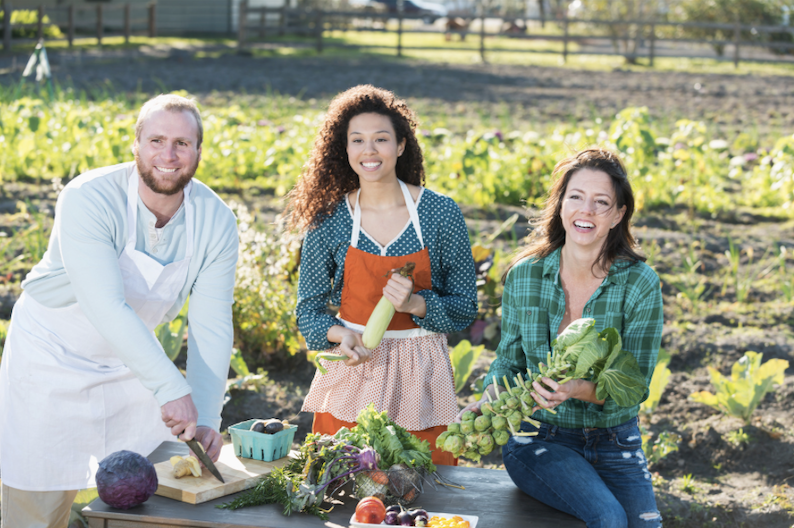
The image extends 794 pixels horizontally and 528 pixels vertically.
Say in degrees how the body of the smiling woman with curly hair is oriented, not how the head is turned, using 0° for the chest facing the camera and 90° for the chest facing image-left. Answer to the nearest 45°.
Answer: approximately 0°

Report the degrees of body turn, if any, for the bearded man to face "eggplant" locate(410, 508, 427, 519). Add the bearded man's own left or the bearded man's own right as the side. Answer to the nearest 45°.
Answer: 0° — they already face it

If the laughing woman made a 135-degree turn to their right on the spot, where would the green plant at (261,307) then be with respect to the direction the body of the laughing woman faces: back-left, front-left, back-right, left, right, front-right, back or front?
front

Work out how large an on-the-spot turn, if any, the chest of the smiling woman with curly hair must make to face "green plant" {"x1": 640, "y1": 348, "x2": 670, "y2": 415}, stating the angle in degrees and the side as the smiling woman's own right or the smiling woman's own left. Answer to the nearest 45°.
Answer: approximately 135° to the smiling woman's own left

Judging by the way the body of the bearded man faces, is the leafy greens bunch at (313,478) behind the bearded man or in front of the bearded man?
in front

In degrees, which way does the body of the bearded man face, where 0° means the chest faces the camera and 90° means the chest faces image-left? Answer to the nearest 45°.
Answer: approximately 315°

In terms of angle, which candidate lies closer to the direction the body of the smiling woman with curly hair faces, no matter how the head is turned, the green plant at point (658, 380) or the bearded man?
the bearded man

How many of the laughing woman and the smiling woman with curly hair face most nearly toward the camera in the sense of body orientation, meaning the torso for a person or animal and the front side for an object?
2

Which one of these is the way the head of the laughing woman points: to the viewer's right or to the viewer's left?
to the viewer's left

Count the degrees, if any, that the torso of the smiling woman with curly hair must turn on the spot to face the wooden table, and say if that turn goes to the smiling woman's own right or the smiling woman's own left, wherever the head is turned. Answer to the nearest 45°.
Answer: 0° — they already face it
